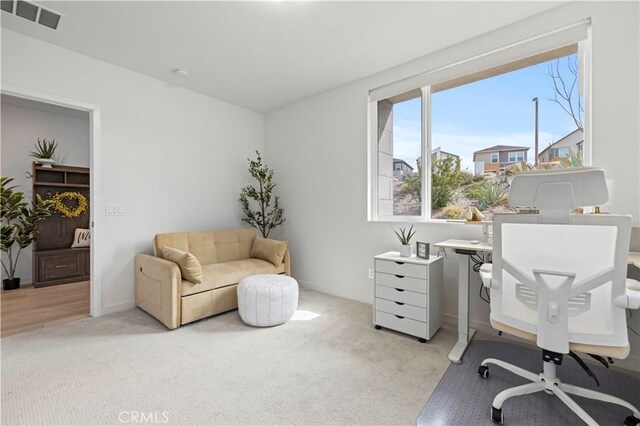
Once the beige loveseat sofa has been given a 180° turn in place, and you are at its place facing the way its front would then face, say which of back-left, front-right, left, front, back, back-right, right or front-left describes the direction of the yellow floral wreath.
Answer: front

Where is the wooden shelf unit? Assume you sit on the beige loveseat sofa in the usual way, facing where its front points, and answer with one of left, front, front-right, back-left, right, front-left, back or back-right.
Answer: back

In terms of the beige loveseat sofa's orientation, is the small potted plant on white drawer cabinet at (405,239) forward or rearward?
forward

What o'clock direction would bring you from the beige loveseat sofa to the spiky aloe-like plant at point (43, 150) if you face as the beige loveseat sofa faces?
The spiky aloe-like plant is roughly at 6 o'clock from the beige loveseat sofa.

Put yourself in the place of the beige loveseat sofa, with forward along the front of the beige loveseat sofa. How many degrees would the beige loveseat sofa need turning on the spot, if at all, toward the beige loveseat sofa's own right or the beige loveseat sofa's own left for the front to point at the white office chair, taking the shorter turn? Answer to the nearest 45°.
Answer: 0° — it already faces it

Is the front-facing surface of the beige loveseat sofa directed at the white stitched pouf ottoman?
yes

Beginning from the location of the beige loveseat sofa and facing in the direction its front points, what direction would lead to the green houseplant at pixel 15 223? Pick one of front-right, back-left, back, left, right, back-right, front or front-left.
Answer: back

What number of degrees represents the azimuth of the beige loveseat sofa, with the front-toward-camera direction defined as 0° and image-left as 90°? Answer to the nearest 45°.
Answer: approximately 315°
